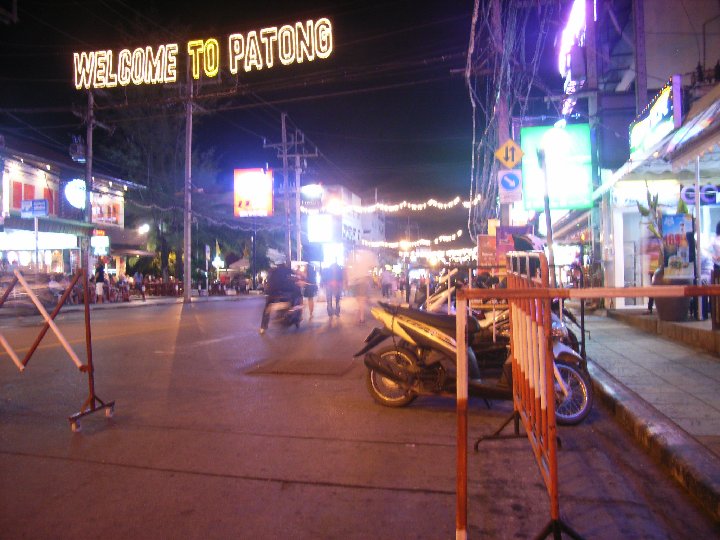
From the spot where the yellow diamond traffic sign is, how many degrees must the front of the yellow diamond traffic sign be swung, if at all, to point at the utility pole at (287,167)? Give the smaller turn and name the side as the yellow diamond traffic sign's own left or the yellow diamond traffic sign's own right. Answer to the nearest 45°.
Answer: approximately 135° to the yellow diamond traffic sign's own right

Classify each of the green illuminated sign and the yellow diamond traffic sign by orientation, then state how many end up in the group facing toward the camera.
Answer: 2

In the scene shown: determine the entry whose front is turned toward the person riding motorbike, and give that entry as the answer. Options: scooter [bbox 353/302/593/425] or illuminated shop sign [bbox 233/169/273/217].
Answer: the illuminated shop sign

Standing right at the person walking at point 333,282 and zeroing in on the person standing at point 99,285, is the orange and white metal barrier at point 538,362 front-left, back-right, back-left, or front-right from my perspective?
back-left

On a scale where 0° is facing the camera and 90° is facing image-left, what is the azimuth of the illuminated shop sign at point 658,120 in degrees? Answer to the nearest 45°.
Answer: approximately 45°

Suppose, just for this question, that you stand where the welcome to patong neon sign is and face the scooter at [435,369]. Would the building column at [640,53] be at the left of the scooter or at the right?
left

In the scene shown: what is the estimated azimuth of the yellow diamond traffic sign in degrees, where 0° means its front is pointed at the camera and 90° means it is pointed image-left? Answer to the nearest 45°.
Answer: approximately 0°

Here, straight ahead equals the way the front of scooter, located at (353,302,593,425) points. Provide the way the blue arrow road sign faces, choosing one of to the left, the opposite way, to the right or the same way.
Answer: to the right

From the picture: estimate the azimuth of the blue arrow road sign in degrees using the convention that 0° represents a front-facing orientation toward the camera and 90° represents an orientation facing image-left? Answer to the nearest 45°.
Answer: approximately 0°
